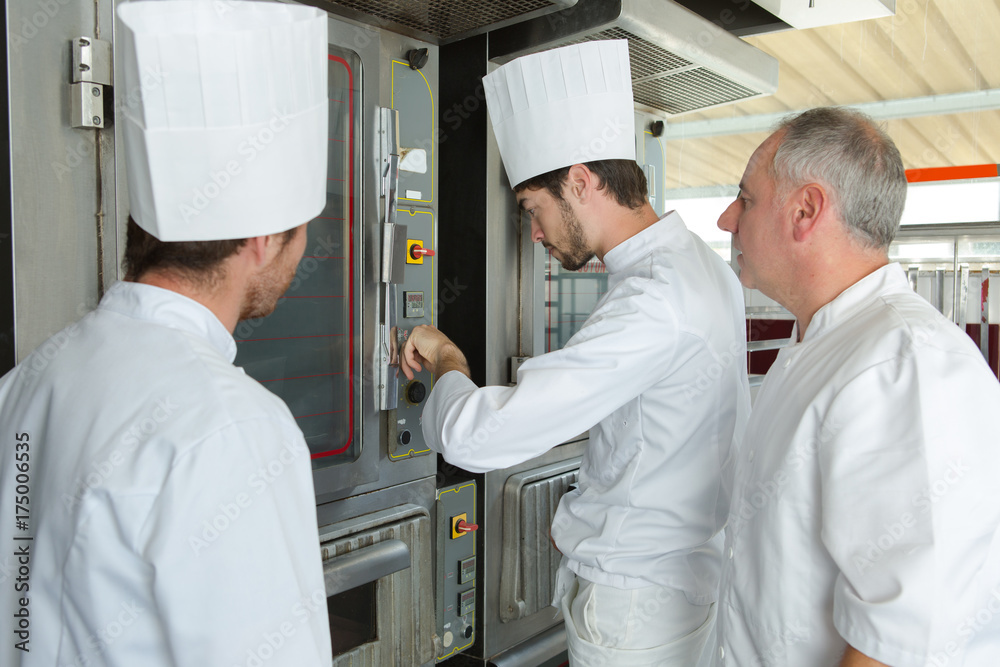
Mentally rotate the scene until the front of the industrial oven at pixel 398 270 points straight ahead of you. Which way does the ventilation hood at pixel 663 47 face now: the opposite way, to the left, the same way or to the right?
the same way

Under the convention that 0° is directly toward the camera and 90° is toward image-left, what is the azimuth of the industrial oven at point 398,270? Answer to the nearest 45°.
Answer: approximately 315°

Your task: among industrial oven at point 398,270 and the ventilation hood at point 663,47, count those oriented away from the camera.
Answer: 0

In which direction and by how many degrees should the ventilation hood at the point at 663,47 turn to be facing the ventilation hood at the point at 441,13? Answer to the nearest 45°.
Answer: approximately 90° to its right

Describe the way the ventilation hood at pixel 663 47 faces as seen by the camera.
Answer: facing the viewer and to the right of the viewer
